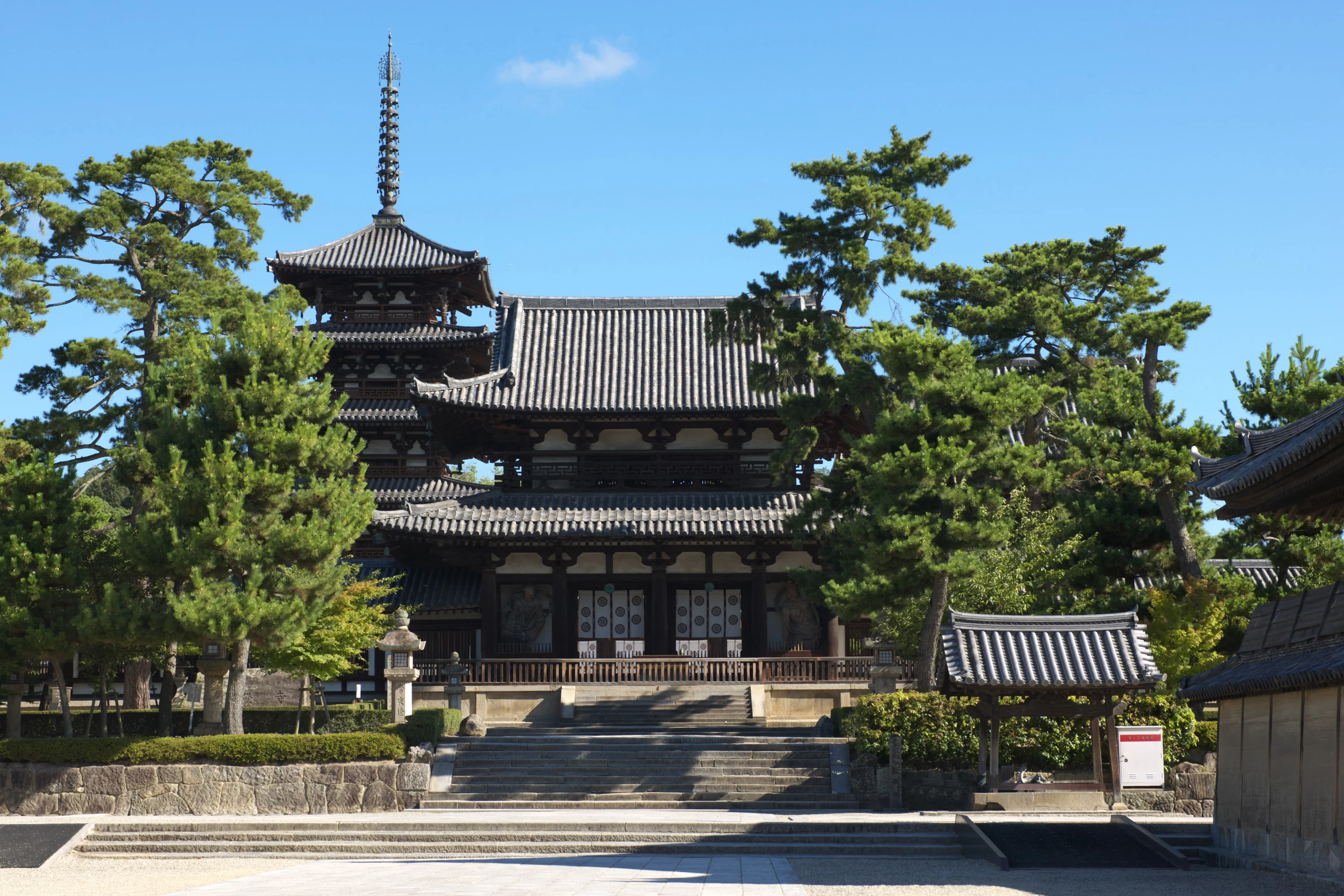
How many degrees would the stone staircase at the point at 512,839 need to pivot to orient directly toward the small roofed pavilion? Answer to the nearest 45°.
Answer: approximately 90° to its left

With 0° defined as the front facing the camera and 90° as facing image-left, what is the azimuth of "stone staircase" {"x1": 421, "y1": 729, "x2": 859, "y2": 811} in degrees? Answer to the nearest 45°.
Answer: approximately 0°

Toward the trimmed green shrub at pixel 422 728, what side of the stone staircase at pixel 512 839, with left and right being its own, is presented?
back

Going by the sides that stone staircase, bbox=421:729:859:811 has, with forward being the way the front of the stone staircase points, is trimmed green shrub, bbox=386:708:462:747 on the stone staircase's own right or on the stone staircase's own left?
on the stone staircase's own right
